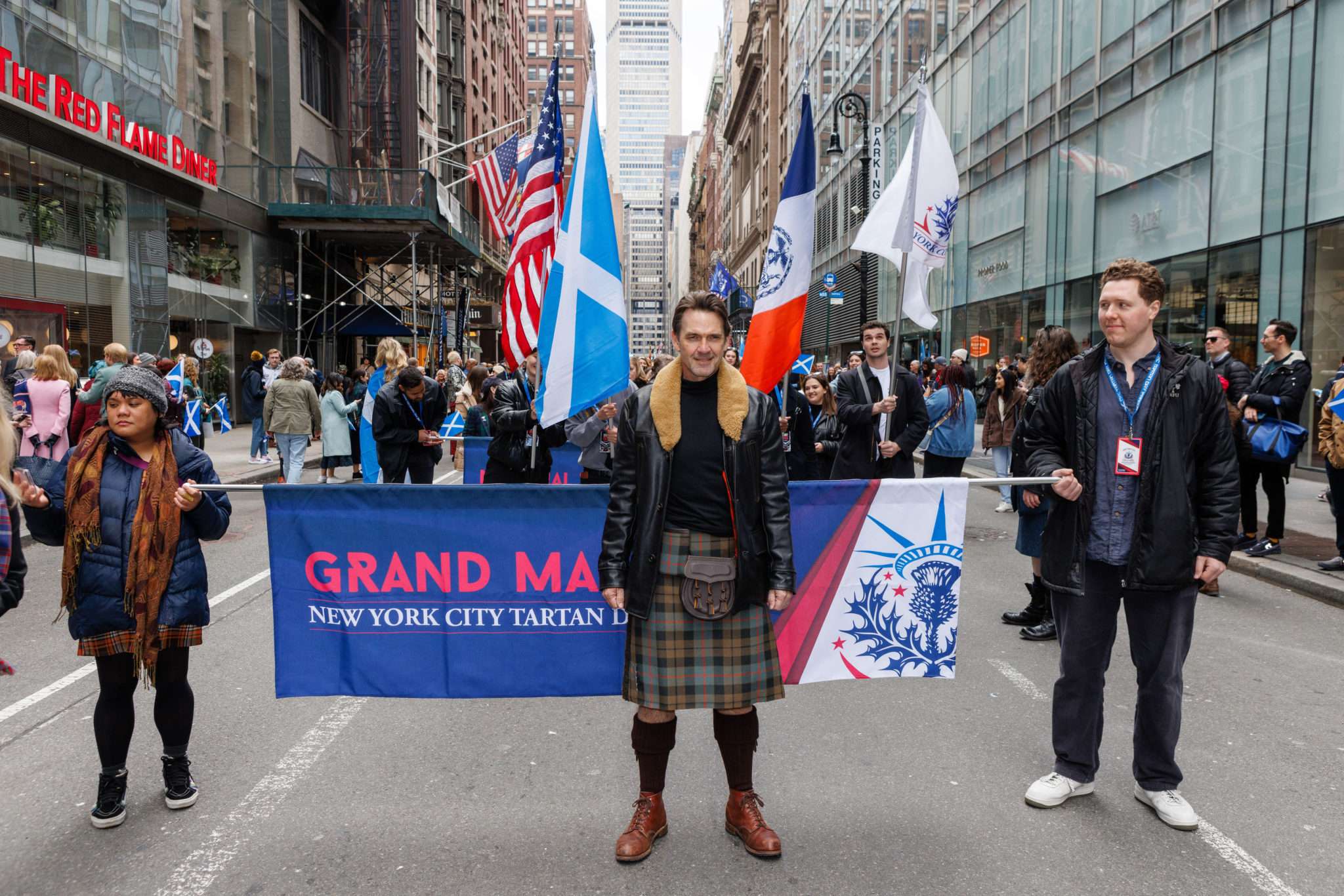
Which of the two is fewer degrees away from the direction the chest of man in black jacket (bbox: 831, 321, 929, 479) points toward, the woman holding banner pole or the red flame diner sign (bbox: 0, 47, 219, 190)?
the woman holding banner pole

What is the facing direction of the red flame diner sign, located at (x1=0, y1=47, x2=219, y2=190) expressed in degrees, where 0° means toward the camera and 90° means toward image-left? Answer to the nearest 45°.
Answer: approximately 315°

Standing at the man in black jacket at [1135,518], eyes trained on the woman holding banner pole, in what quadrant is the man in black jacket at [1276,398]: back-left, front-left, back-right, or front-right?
back-right

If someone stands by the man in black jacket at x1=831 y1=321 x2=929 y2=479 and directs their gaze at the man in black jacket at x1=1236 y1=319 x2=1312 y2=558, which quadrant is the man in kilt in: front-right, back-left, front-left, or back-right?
back-right

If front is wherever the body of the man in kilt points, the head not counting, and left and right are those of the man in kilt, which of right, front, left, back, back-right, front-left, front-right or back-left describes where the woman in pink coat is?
back-right

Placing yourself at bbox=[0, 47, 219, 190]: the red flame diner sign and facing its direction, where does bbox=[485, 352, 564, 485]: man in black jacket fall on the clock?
The man in black jacket is roughly at 1 o'clock from the red flame diner sign.

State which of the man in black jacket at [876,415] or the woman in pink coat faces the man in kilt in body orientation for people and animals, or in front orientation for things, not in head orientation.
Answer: the man in black jacket

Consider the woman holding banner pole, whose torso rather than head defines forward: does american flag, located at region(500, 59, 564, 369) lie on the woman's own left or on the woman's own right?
on the woman's own left

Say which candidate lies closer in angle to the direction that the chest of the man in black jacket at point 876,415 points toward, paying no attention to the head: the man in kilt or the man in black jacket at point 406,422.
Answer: the man in kilt
